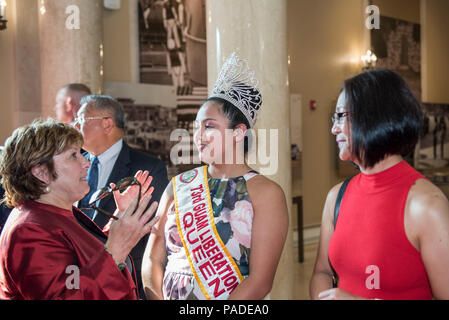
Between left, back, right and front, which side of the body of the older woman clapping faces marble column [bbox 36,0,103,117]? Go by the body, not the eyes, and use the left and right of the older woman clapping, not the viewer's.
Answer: left

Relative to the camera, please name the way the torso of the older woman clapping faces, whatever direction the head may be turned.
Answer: to the viewer's right

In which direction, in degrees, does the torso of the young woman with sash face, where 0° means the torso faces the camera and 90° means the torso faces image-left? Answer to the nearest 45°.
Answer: approximately 45°

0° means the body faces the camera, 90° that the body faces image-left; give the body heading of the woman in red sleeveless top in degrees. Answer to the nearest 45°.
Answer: approximately 45°

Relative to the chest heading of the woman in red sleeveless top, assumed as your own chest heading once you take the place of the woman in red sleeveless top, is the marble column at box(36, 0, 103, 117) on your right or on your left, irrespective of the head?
on your right

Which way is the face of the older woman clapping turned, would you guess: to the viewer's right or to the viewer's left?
to the viewer's right

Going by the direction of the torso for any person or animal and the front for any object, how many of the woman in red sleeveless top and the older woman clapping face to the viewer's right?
1

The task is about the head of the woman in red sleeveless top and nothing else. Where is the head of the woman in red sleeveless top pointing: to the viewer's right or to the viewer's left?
to the viewer's left
